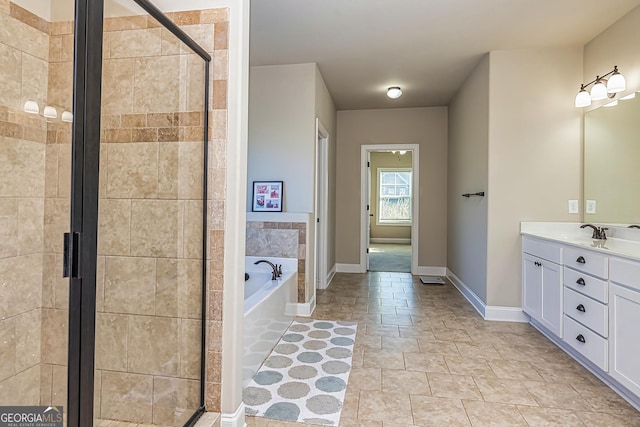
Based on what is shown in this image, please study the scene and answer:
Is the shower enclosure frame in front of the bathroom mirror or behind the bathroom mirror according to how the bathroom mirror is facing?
in front

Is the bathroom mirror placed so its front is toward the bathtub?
yes

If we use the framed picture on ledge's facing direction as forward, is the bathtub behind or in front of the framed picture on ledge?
in front

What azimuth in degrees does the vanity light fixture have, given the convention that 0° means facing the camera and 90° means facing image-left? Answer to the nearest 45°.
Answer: approximately 45°

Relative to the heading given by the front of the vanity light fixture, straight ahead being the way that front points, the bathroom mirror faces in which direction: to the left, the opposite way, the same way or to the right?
the same way

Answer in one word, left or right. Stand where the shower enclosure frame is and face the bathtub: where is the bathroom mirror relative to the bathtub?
right

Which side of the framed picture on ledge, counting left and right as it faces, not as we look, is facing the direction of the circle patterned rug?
front

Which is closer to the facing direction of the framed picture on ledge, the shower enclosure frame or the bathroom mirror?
the shower enclosure frame

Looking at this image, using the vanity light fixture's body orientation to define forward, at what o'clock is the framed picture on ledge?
The framed picture on ledge is roughly at 1 o'clock from the vanity light fixture.

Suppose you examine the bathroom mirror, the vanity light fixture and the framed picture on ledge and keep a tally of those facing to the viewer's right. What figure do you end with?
0

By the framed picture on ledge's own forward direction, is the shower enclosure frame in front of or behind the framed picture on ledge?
in front

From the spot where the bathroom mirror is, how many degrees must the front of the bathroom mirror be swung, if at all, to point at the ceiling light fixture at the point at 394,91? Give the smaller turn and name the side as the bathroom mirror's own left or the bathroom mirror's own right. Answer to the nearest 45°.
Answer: approximately 45° to the bathroom mirror's own right

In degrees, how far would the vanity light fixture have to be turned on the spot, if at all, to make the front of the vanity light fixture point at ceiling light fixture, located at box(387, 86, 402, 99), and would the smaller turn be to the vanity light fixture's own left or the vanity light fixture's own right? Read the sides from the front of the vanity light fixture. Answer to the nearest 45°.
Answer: approximately 45° to the vanity light fixture's own right

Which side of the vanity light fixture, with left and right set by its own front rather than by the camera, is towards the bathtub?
front

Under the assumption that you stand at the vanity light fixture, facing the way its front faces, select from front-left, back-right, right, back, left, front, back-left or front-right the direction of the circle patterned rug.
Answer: front

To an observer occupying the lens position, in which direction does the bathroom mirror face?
facing the viewer and to the left of the viewer
